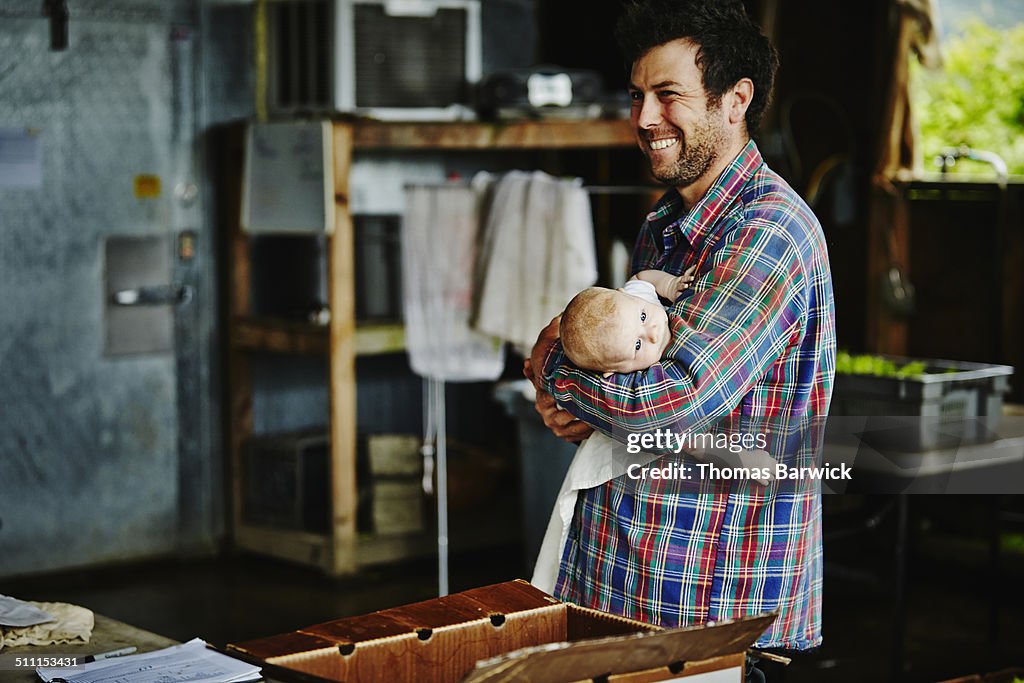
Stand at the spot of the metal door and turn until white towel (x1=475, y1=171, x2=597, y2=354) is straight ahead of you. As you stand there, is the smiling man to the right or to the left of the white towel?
right

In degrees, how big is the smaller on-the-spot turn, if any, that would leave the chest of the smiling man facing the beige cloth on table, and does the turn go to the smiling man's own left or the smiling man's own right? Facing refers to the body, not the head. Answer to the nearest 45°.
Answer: approximately 45° to the smiling man's own right

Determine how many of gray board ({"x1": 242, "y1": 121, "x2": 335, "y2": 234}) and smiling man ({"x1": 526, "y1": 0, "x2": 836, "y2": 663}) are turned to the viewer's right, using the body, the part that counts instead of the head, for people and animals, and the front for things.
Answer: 0

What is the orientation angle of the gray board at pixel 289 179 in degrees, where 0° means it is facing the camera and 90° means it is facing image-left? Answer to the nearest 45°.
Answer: approximately 0°

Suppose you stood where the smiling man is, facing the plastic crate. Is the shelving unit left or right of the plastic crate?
left

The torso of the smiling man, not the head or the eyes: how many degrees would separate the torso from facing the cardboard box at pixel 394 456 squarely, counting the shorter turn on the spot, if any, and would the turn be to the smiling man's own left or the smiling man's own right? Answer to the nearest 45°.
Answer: approximately 135° to the smiling man's own right

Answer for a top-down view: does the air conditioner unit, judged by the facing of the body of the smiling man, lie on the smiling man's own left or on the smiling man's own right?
on the smiling man's own right

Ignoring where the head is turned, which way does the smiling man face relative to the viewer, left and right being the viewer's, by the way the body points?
facing the viewer and to the left of the viewer
